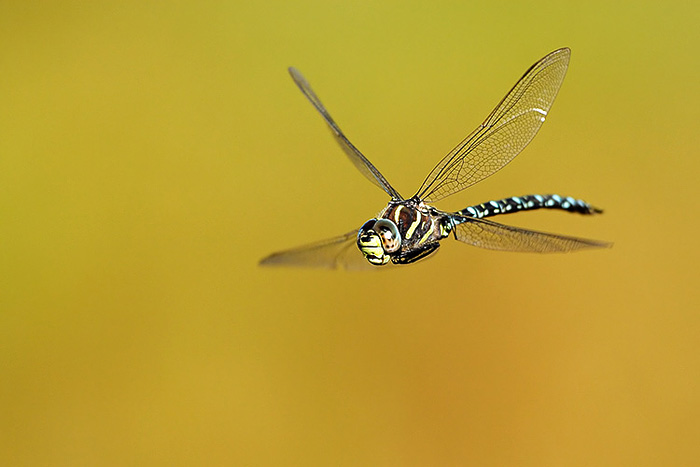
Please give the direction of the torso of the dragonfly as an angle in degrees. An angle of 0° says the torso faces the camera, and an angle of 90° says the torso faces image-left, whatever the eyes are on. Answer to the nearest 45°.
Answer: approximately 45°
